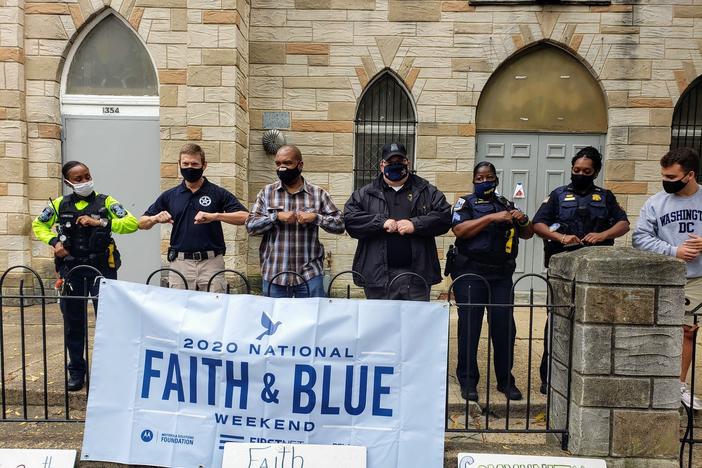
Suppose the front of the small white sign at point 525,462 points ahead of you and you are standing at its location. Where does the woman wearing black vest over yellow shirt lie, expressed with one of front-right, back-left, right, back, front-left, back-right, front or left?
right

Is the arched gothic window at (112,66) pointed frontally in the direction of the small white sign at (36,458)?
yes

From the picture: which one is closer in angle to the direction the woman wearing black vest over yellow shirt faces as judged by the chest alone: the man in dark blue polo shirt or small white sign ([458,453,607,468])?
the small white sign

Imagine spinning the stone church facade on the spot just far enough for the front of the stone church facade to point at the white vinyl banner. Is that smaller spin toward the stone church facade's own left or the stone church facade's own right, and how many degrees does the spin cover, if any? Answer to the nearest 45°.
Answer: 0° — it already faces it

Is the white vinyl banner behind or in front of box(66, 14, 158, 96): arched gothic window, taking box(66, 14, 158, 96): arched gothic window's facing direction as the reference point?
in front

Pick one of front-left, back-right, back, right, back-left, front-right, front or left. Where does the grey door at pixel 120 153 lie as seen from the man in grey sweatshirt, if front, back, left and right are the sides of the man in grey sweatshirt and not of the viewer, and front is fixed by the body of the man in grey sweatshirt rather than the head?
right

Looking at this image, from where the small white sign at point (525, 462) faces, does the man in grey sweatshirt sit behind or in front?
behind

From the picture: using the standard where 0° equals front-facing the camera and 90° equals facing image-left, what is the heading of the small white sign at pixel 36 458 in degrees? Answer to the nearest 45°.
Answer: approximately 0°

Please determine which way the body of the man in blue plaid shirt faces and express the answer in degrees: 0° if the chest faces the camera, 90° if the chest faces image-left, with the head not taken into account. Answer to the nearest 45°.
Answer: approximately 0°

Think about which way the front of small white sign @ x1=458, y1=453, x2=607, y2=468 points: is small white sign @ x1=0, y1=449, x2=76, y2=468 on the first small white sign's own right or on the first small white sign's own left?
on the first small white sign's own right

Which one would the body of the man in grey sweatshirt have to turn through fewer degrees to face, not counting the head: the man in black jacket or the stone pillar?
the stone pillar

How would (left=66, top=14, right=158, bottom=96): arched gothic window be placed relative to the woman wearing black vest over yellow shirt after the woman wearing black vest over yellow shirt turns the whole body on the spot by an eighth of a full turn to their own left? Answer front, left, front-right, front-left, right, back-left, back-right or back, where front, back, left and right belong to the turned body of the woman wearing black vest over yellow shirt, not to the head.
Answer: back-left
